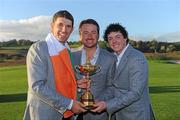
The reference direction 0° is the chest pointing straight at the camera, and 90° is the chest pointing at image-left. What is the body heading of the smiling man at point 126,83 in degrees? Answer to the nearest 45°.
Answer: approximately 45°

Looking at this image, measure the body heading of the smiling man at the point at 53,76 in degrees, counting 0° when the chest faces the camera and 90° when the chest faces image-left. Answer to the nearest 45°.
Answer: approximately 315°

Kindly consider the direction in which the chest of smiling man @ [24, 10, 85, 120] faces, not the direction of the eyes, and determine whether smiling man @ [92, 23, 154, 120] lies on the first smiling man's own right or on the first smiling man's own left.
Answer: on the first smiling man's own left

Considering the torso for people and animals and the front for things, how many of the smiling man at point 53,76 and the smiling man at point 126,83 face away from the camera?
0
